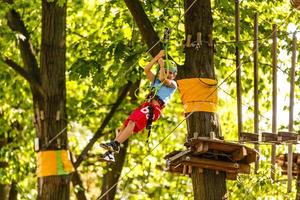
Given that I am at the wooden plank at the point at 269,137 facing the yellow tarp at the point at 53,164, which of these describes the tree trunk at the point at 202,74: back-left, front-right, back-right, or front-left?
front-left

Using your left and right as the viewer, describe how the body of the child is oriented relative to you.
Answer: facing the viewer and to the left of the viewer

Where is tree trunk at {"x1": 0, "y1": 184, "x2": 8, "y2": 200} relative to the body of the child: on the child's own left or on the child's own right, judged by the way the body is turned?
on the child's own right

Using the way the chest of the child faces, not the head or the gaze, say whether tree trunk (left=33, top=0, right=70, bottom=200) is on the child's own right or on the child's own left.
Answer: on the child's own right

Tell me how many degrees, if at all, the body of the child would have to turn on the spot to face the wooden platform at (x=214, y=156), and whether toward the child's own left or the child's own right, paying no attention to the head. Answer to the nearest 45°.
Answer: approximately 180°

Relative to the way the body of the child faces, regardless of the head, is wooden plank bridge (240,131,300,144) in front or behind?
behind

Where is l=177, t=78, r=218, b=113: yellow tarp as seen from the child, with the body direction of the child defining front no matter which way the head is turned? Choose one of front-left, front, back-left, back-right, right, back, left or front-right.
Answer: back

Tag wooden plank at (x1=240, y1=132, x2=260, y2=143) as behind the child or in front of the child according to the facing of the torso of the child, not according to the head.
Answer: behind

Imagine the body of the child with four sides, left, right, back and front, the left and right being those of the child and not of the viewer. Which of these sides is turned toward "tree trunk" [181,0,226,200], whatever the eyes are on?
back
